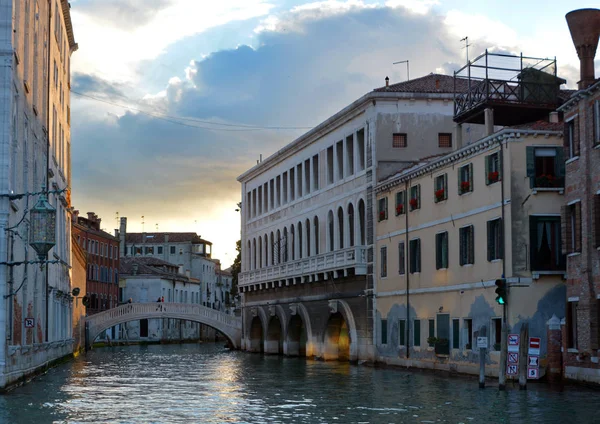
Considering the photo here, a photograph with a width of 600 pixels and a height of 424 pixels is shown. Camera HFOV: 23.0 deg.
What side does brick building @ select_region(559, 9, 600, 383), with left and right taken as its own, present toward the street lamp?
front

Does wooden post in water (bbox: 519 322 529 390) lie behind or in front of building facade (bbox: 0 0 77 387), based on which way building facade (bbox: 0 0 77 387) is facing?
in front

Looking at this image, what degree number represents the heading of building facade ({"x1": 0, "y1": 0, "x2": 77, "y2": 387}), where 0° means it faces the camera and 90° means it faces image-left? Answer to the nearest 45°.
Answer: approximately 270°

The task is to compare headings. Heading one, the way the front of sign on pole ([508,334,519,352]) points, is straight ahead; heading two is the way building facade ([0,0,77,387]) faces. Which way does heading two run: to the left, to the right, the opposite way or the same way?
to the left

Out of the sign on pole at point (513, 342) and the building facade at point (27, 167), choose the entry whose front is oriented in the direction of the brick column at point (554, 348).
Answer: the building facade

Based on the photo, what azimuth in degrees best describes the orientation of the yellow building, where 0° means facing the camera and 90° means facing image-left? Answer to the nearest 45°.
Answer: approximately 45°

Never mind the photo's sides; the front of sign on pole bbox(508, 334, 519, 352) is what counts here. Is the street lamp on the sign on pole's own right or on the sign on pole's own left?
on the sign on pole's own right

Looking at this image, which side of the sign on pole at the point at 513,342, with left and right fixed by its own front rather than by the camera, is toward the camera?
front

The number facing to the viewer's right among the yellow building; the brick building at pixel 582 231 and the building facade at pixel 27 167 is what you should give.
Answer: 1

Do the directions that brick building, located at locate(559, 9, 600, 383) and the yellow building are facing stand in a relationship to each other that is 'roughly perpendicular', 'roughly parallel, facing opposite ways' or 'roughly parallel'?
roughly parallel

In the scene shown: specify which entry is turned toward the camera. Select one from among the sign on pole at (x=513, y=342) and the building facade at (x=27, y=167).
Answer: the sign on pole
